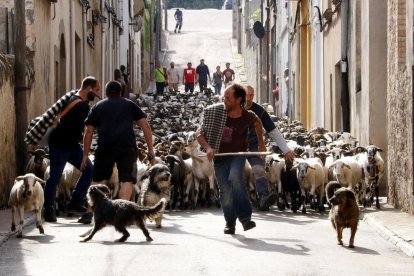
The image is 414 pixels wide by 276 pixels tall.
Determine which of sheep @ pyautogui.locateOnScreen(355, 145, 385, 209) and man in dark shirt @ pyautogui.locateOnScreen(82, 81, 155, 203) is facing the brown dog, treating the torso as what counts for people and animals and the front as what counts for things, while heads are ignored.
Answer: the sheep

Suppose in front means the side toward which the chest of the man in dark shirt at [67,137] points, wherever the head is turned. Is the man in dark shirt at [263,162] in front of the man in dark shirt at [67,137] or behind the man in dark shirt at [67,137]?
in front

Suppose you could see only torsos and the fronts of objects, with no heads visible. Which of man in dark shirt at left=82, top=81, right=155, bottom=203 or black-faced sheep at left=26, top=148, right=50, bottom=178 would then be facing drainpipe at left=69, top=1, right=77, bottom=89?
the man in dark shirt

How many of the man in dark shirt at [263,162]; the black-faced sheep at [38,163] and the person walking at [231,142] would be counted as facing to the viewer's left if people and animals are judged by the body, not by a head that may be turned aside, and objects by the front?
0

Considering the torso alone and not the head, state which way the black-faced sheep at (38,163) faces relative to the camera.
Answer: toward the camera

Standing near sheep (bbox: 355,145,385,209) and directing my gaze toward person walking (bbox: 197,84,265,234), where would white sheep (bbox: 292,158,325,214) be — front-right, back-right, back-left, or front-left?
front-right

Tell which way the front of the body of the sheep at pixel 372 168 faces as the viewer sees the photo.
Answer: toward the camera

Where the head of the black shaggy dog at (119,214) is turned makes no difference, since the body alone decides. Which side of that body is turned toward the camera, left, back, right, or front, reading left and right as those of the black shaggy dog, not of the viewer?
left

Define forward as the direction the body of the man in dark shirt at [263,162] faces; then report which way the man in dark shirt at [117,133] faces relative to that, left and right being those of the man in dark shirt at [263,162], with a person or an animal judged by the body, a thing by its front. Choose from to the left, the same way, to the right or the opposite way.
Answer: the opposite way

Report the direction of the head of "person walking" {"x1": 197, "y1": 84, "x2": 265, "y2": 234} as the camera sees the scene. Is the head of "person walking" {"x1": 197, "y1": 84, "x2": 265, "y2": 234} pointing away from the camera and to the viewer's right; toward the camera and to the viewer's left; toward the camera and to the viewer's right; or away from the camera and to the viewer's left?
toward the camera and to the viewer's left

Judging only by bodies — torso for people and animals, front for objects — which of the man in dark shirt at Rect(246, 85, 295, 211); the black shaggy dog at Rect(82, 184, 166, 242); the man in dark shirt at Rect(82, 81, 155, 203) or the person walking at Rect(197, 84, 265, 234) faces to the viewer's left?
the black shaggy dog

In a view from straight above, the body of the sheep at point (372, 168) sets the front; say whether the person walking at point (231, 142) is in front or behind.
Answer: in front

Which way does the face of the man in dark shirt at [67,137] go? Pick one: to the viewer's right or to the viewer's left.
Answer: to the viewer's right

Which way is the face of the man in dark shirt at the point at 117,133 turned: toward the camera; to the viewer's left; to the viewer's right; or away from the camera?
away from the camera

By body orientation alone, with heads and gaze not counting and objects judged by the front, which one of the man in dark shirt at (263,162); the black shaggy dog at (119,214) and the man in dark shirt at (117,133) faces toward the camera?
the man in dark shirt at (263,162)
